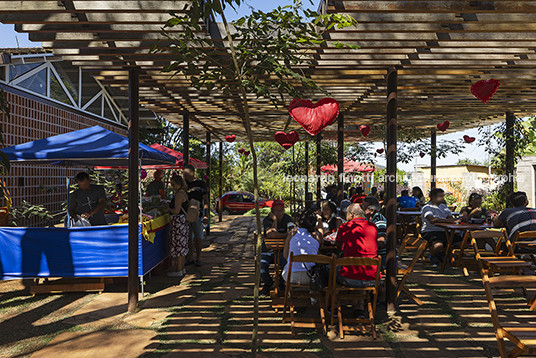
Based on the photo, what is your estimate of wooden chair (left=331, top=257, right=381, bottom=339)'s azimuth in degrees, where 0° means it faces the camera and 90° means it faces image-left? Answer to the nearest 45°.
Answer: approximately 180°

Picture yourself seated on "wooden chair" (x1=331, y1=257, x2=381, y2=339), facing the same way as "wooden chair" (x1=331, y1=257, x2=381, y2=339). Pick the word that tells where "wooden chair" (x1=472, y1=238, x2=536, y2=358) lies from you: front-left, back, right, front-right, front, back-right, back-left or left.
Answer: back-right

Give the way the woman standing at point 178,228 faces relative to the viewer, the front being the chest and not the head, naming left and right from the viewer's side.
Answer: facing to the left of the viewer

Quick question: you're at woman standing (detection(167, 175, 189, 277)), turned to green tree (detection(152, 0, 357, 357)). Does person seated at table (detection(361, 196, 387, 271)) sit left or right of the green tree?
left

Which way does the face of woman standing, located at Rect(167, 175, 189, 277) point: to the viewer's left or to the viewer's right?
to the viewer's left
